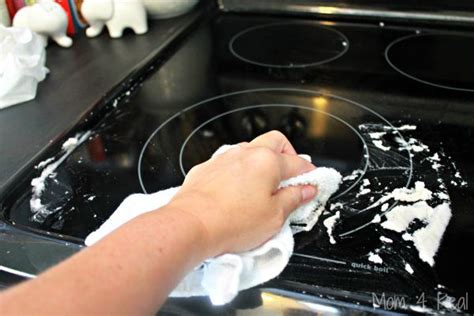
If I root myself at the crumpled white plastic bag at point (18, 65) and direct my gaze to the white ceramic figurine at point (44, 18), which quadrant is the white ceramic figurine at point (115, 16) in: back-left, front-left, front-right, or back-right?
front-right

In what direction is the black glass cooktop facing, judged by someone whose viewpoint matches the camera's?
facing the viewer

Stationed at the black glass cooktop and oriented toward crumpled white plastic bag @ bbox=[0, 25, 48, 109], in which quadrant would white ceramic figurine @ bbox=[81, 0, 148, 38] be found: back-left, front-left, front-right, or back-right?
front-right
